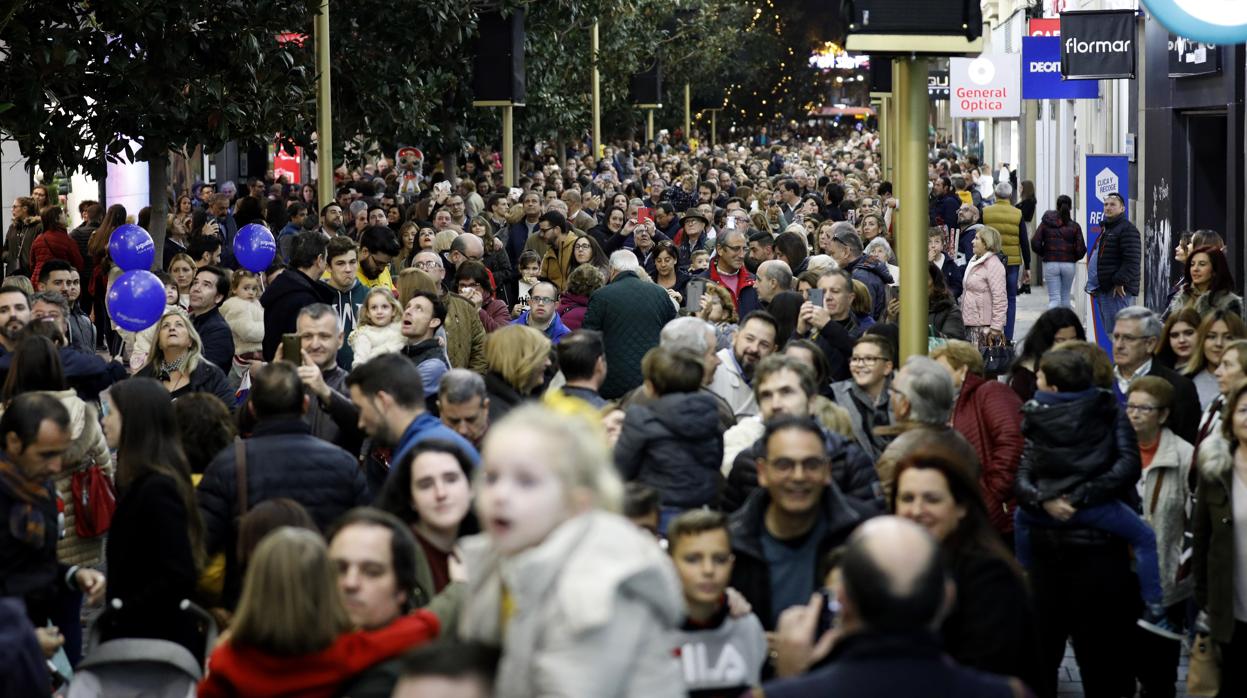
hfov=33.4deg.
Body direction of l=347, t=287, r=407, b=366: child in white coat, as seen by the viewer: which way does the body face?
toward the camera

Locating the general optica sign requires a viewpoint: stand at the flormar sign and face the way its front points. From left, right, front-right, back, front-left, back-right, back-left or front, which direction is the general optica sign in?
back

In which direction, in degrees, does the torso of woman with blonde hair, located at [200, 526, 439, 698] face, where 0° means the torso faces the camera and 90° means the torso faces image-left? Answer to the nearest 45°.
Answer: approximately 180°

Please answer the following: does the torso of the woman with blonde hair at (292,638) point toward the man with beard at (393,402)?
yes

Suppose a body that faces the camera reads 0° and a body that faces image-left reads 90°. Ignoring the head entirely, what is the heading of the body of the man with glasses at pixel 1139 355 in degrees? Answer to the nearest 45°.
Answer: approximately 45°

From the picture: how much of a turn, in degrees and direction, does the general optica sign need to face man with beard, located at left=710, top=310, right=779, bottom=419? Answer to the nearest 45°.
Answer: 0° — it already faces them

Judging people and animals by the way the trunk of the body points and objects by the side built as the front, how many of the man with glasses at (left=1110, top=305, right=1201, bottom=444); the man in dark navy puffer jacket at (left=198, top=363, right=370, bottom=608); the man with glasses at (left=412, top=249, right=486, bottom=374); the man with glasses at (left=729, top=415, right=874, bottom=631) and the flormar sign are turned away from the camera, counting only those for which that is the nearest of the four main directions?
1

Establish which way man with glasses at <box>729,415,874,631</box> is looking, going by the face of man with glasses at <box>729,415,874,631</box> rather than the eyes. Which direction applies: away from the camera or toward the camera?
toward the camera

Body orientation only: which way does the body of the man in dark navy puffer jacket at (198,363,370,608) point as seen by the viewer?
away from the camera

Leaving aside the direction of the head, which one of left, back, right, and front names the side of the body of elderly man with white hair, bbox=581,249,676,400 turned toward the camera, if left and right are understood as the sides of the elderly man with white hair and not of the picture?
back

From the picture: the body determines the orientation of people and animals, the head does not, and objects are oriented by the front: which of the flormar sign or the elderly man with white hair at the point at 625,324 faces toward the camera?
the flormar sign

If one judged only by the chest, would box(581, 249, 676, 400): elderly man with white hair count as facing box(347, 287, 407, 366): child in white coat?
no

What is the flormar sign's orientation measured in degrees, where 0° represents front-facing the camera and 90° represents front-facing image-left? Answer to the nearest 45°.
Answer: approximately 0°

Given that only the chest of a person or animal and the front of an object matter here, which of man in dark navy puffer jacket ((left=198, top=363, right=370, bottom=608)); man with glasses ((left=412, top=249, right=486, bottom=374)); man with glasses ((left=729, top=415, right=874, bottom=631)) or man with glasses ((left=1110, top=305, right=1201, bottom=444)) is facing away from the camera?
the man in dark navy puffer jacket

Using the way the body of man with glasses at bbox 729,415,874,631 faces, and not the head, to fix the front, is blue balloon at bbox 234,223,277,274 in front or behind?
behind

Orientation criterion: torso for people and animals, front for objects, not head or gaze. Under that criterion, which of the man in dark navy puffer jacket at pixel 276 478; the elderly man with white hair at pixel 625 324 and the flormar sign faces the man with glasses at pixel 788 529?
the flormar sign

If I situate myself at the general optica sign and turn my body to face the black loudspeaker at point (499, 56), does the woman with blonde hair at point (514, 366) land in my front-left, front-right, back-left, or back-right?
front-left

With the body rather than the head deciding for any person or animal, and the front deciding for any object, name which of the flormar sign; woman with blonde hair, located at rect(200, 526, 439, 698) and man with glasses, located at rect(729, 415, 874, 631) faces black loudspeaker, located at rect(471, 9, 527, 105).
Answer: the woman with blonde hair

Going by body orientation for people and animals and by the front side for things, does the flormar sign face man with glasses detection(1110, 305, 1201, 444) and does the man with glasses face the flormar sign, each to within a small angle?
no

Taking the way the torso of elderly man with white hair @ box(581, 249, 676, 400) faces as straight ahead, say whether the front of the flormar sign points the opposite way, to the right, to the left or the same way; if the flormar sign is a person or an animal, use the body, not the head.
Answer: the opposite way
